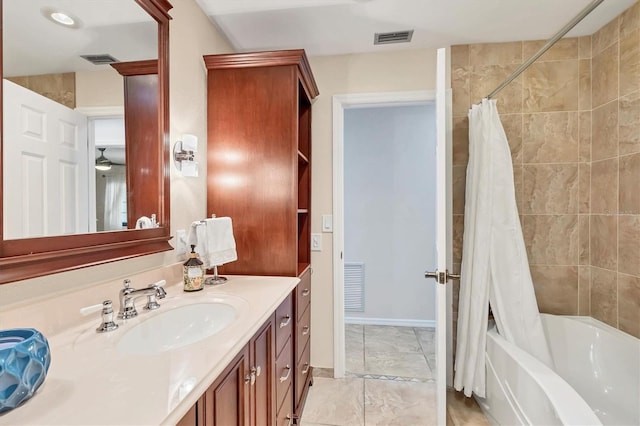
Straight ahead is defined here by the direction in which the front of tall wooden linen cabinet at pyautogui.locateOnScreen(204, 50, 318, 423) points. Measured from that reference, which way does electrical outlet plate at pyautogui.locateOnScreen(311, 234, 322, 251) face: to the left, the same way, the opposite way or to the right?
to the right

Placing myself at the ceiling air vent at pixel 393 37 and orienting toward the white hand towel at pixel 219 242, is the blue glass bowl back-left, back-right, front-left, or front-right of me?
front-left

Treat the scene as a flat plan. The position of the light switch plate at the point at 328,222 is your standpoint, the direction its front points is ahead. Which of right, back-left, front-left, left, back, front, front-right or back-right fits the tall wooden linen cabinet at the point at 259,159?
front-right

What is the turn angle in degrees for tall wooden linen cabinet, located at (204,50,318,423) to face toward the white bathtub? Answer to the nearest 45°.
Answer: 0° — it already faces it

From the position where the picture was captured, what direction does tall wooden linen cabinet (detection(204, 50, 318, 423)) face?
facing to the right of the viewer

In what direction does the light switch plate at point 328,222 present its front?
toward the camera

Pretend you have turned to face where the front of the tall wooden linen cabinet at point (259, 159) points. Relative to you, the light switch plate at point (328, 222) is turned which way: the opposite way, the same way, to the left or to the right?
to the right

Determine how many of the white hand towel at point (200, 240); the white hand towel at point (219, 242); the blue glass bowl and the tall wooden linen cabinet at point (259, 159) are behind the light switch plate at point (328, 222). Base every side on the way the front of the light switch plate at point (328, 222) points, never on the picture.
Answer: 0

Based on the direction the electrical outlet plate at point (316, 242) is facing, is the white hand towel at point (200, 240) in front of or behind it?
in front
